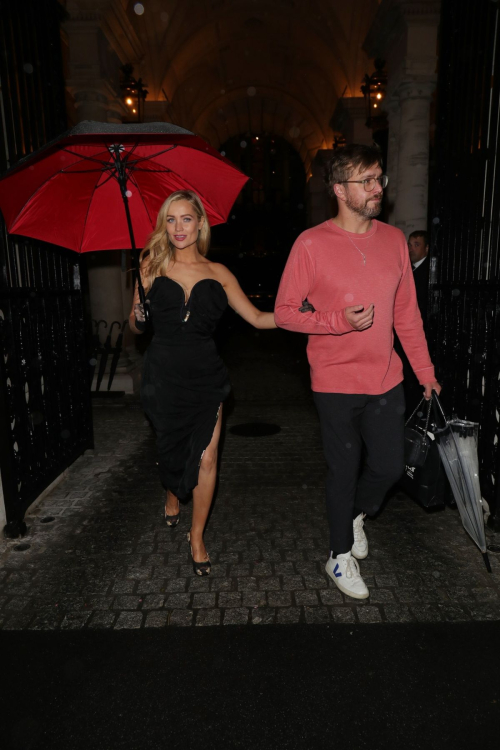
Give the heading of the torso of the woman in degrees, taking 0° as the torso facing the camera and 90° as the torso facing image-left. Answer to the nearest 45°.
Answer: approximately 0°

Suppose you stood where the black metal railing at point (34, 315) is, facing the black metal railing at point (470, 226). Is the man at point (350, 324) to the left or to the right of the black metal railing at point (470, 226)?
right

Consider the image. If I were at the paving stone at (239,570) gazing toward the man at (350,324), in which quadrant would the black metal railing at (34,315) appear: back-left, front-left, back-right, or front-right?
back-left

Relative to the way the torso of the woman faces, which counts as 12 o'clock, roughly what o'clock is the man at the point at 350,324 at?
The man is roughly at 10 o'clock from the woman.

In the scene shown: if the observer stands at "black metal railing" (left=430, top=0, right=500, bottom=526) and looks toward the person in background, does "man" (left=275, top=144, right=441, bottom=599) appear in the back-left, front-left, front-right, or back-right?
back-left

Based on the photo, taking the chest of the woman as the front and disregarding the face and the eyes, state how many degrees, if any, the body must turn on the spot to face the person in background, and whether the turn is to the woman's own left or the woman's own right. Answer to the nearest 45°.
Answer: approximately 135° to the woman's own left

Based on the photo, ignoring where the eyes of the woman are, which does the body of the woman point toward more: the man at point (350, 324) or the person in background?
the man

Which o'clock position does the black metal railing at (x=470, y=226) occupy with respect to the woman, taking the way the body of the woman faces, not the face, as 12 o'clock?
The black metal railing is roughly at 8 o'clock from the woman.

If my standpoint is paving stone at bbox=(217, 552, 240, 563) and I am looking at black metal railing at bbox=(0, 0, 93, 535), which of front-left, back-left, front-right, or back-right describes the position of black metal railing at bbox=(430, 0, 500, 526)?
back-right

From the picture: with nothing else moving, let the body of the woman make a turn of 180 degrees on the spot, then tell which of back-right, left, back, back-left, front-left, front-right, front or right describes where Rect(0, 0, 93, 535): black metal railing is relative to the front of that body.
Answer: front-left
